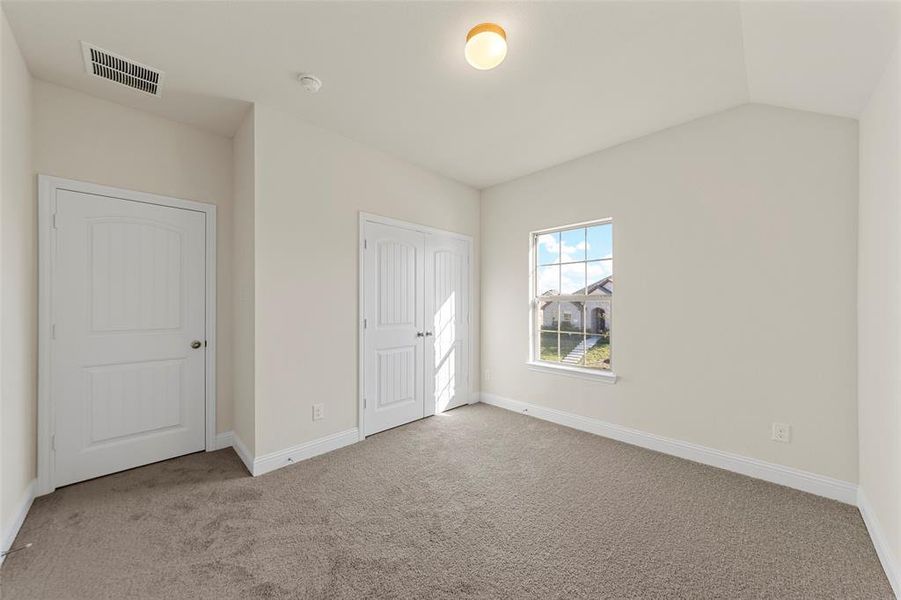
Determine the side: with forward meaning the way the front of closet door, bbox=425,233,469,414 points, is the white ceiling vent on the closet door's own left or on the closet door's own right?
on the closet door's own right

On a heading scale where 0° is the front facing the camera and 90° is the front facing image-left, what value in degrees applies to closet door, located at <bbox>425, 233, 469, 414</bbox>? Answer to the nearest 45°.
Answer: approximately 315°

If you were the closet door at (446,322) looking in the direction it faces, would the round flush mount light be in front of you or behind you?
in front

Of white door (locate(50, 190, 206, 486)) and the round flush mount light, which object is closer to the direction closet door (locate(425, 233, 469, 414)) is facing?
the round flush mount light

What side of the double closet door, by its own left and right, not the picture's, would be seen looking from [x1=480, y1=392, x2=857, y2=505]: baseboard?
front

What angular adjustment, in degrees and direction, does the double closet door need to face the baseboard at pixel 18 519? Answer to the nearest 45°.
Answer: approximately 90° to its right

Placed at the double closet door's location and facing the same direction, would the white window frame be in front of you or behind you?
in front

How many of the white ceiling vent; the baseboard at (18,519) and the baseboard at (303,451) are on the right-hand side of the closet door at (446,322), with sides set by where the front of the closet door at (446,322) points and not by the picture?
3

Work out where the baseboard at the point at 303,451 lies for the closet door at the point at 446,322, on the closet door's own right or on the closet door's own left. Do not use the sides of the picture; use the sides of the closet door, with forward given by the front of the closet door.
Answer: on the closet door's own right

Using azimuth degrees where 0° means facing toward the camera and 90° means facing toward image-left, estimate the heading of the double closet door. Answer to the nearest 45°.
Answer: approximately 315°

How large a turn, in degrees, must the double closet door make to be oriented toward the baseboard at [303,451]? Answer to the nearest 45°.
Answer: approximately 90° to its right
